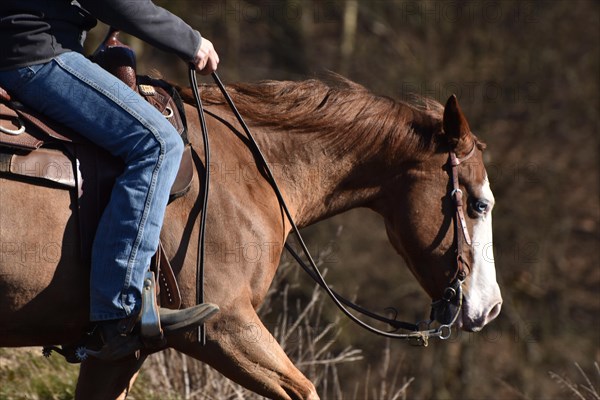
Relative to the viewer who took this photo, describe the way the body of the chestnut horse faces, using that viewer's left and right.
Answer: facing to the right of the viewer
